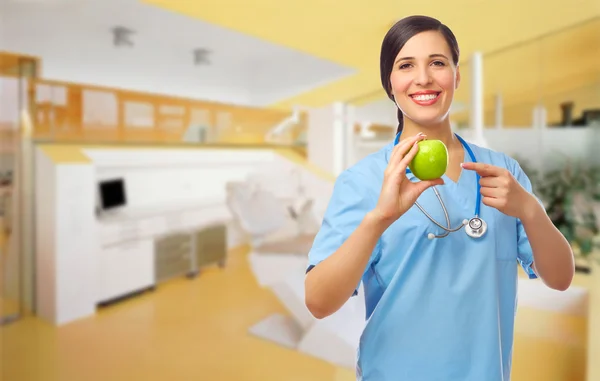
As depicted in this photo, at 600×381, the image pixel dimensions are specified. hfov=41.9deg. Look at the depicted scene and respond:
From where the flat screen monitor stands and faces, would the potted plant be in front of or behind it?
in front

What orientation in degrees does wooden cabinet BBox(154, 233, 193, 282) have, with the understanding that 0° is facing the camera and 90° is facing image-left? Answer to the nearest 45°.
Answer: approximately 315°

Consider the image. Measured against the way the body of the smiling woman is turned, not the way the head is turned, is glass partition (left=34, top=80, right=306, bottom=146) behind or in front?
behind

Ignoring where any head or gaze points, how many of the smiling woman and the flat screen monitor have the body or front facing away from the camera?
0

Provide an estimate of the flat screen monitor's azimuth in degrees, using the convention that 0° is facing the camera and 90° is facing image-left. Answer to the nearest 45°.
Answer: approximately 315°

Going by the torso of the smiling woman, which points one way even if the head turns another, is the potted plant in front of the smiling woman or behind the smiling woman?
behind

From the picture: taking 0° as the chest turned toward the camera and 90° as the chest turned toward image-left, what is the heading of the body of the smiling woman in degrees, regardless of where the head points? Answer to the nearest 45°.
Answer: approximately 0°

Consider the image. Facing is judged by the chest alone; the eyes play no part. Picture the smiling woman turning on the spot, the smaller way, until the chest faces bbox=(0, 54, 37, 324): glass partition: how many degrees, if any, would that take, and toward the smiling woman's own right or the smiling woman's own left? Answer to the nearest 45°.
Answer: approximately 135° to the smiling woman's own right

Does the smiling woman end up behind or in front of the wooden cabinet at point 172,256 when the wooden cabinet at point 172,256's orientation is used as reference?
in front
